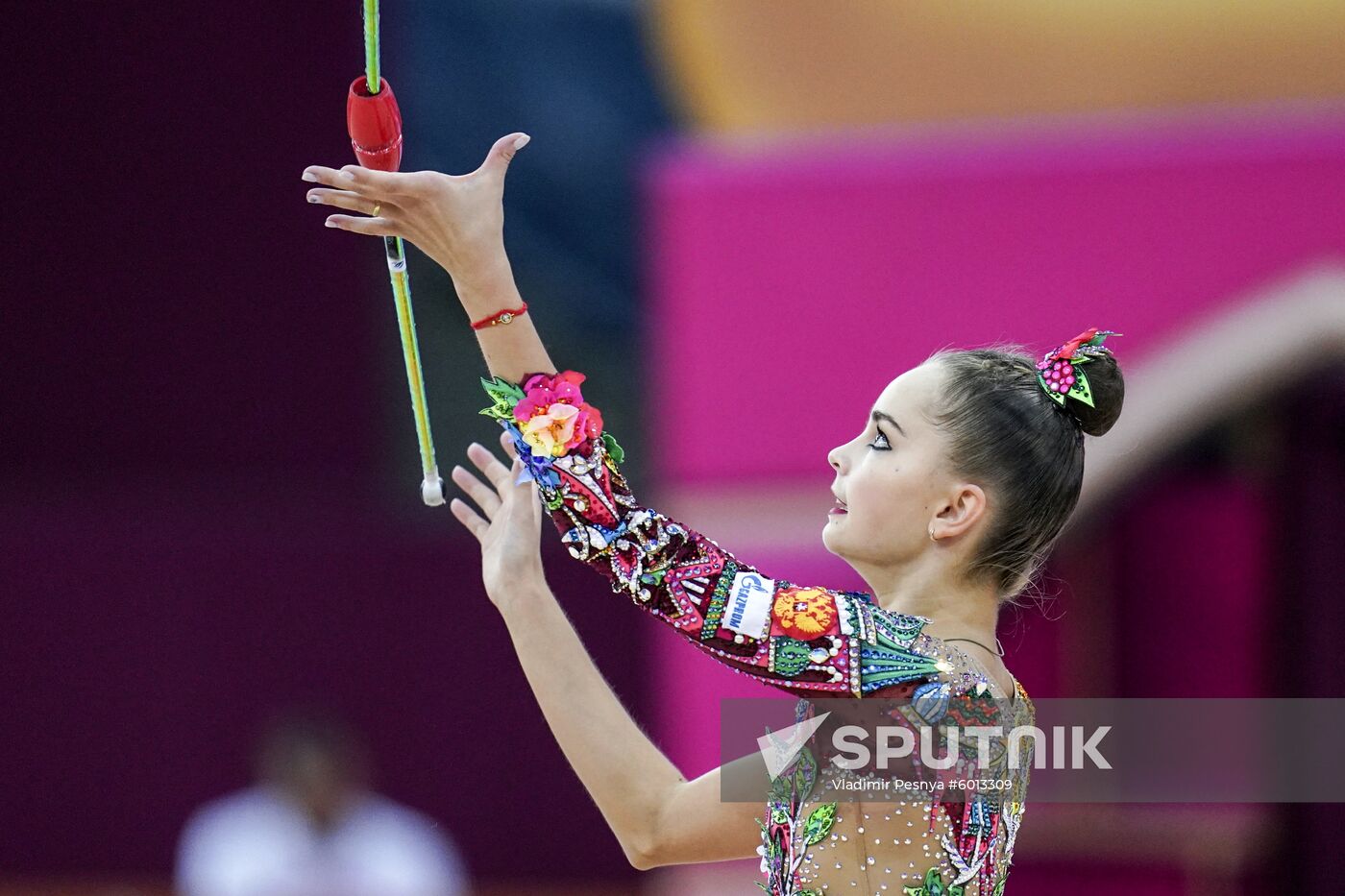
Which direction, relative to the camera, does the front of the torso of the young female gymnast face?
to the viewer's left

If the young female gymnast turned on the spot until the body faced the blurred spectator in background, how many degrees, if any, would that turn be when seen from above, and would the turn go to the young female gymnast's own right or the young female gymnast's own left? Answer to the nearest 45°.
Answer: approximately 90° to the young female gymnast's own right

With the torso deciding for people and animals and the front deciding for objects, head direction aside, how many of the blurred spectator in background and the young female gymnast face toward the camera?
1

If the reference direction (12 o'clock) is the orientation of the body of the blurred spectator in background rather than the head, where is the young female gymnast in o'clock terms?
The young female gymnast is roughly at 12 o'clock from the blurred spectator in background.

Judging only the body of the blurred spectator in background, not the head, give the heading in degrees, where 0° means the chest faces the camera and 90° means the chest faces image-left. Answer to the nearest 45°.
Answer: approximately 0°

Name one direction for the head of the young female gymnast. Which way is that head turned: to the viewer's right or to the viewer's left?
to the viewer's left

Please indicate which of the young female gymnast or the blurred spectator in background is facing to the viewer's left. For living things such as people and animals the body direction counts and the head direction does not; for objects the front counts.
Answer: the young female gymnast

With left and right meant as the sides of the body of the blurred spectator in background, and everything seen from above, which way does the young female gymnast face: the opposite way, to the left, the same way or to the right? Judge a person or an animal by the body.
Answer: to the right
